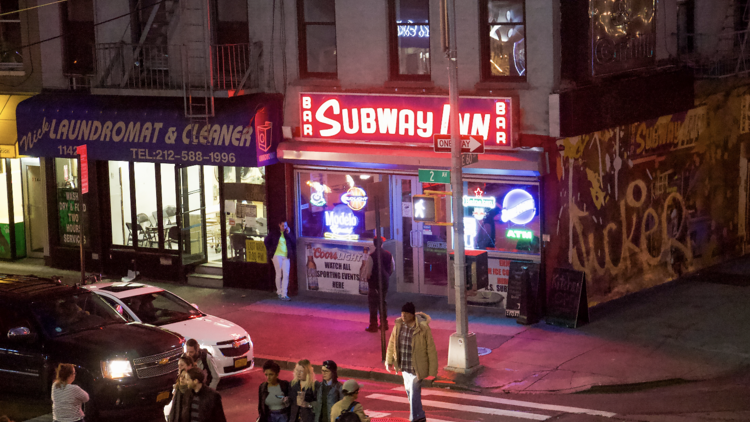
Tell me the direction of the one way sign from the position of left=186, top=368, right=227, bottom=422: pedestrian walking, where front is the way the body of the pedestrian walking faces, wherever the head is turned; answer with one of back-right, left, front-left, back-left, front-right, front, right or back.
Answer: back

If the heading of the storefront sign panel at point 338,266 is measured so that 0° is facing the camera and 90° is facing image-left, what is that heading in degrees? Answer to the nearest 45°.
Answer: approximately 0°

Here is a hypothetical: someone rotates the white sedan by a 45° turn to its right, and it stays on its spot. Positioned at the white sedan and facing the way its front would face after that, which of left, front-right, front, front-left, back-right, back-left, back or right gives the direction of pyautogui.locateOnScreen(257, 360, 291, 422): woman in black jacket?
front

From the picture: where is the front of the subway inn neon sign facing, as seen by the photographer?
facing the viewer

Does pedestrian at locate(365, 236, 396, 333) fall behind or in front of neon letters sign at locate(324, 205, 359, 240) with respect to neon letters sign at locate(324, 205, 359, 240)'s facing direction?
in front

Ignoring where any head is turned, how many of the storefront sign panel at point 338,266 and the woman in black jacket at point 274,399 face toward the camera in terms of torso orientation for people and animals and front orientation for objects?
2

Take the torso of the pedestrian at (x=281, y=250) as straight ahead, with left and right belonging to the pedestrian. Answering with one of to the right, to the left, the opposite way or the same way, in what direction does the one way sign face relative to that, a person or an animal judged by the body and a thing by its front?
the same way

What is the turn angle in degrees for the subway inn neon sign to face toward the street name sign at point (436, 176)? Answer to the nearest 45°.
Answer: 0° — it already faces it

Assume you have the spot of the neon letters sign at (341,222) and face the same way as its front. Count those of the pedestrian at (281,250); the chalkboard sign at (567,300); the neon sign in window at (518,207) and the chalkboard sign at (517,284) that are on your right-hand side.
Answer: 1

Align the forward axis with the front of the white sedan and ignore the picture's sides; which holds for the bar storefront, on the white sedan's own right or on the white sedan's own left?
on the white sedan's own left

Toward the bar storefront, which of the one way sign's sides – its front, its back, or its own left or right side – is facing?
back

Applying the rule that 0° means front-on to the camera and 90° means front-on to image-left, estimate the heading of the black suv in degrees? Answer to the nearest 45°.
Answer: approximately 315°

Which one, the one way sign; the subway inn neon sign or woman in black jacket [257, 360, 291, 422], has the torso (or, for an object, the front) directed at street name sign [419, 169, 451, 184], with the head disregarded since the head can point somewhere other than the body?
the subway inn neon sign

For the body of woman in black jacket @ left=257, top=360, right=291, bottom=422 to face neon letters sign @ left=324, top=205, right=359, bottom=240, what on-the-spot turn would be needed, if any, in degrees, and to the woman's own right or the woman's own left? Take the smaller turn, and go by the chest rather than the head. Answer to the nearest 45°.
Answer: approximately 180°

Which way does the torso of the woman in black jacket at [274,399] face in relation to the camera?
toward the camera

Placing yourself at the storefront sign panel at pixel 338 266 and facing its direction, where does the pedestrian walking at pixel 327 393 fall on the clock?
The pedestrian walking is roughly at 12 o'clock from the storefront sign panel.

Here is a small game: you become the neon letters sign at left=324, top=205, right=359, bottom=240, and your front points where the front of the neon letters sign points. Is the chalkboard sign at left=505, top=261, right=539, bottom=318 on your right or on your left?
on your left

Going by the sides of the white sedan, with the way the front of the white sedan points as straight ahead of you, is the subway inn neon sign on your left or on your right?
on your left

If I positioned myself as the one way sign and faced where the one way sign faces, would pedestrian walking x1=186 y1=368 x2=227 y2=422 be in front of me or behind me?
in front
